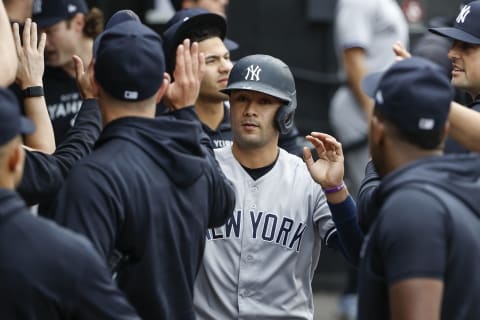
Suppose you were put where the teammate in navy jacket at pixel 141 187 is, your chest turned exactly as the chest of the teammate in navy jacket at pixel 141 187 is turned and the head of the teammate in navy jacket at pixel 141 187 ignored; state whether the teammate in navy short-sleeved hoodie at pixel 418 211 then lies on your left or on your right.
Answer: on your right

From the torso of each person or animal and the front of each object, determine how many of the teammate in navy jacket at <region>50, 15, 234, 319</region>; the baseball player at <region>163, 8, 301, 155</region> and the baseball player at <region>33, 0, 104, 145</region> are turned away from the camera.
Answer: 1

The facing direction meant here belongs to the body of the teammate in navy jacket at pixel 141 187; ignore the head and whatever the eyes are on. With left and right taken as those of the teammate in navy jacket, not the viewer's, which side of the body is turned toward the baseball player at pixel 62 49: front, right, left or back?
front

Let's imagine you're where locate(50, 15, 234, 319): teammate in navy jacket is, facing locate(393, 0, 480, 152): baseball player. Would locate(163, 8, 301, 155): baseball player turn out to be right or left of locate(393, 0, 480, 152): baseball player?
left

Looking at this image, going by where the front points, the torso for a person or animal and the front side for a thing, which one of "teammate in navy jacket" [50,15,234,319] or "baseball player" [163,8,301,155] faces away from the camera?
the teammate in navy jacket

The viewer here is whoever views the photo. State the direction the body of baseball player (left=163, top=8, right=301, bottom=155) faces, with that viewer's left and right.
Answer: facing the viewer and to the right of the viewer

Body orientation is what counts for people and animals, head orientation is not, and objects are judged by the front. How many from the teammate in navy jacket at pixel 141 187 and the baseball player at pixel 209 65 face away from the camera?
1

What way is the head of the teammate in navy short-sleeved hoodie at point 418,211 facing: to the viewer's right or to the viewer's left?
to the viewer's left

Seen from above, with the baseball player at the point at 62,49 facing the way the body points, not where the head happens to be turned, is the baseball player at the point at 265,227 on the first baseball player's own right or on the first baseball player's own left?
on the first baseball player's own left

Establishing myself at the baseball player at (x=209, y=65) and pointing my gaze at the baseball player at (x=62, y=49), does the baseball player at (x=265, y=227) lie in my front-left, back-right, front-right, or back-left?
back-left

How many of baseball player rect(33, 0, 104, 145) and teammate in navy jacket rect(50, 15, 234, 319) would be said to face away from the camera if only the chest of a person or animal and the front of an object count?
1

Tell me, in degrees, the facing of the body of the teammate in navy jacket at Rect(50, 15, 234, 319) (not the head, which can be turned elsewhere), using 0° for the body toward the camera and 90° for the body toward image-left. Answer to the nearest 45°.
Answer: approximately 180°

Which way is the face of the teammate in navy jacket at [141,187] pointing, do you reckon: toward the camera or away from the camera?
away from the camera
